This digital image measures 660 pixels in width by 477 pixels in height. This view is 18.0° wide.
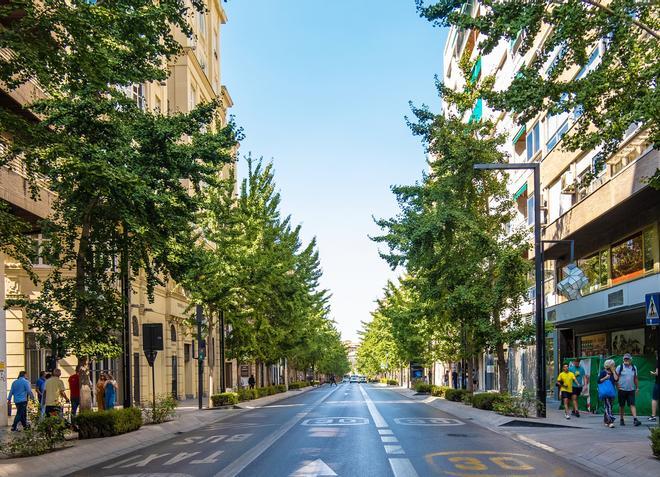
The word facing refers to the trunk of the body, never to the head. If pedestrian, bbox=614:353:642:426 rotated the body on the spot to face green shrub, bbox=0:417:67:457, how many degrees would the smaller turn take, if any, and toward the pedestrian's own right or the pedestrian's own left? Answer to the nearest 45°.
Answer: approximately 45° to the pedestrian's own right

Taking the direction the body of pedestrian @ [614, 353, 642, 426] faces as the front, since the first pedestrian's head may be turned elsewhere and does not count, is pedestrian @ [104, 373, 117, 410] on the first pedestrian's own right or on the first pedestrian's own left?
on the first pedestrian's own right

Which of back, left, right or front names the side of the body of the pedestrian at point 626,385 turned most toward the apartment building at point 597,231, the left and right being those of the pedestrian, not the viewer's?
back

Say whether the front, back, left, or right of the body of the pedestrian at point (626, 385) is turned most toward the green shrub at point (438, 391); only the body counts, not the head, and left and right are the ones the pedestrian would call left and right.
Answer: back

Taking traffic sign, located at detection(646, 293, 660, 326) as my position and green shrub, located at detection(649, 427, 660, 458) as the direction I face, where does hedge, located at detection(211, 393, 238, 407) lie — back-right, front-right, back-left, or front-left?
back-right

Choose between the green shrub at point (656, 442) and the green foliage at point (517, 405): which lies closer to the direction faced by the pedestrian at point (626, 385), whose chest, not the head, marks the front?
the green shrub

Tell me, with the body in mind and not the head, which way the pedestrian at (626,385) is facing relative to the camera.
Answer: toward the camera

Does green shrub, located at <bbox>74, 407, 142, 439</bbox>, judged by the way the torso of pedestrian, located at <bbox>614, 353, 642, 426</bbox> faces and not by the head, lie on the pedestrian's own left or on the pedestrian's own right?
on the pedestrian's own right
